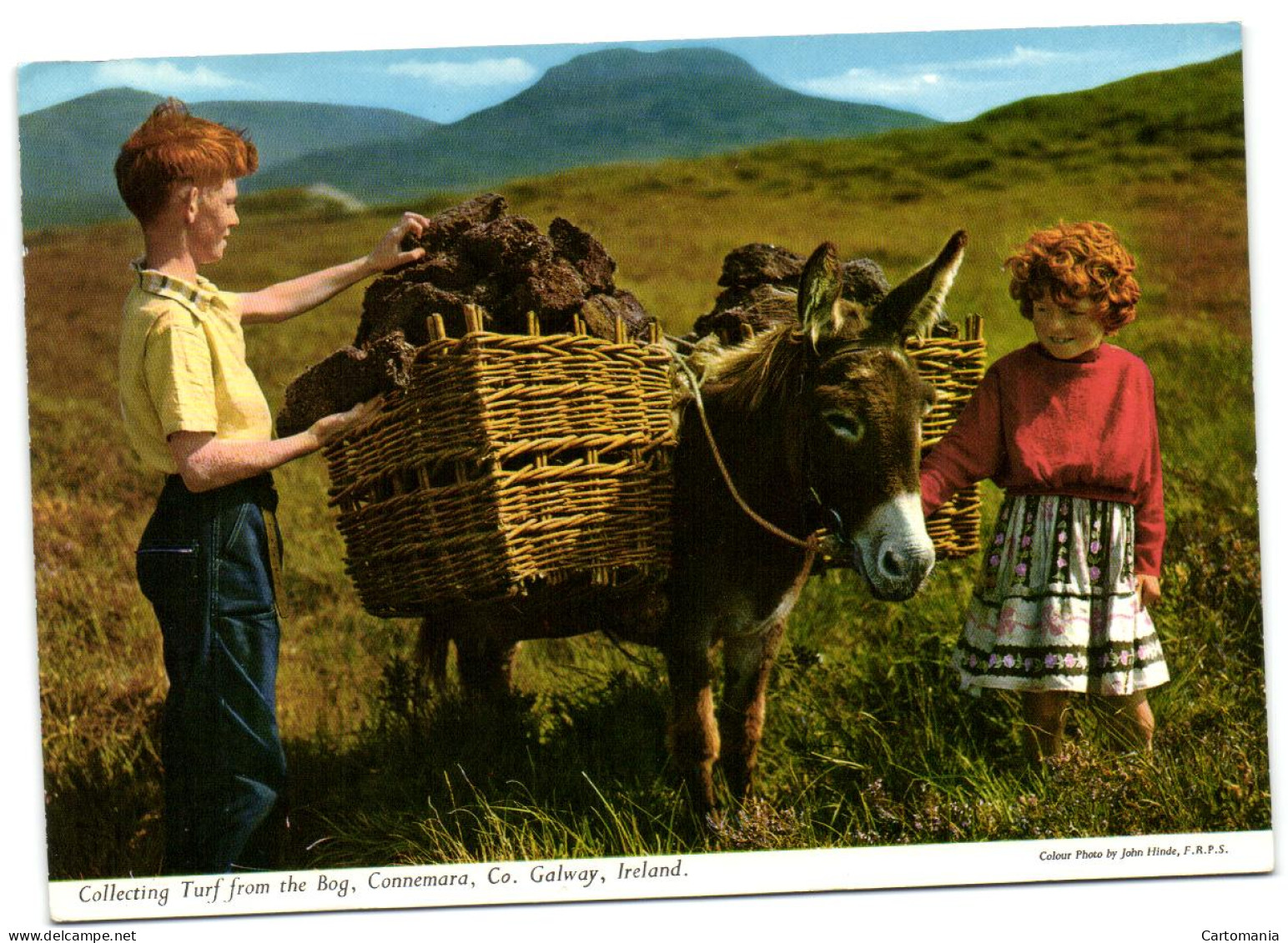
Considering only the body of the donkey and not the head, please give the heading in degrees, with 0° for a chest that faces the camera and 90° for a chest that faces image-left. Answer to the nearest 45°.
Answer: approximately 315°

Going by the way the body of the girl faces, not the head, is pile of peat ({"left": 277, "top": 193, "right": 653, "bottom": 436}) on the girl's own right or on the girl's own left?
on the girl's own right

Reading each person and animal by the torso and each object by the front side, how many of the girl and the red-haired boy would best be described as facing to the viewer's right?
1

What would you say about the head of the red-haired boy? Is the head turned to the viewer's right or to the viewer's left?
to the viewer's right

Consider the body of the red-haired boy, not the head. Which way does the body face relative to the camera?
to the viewer's right
